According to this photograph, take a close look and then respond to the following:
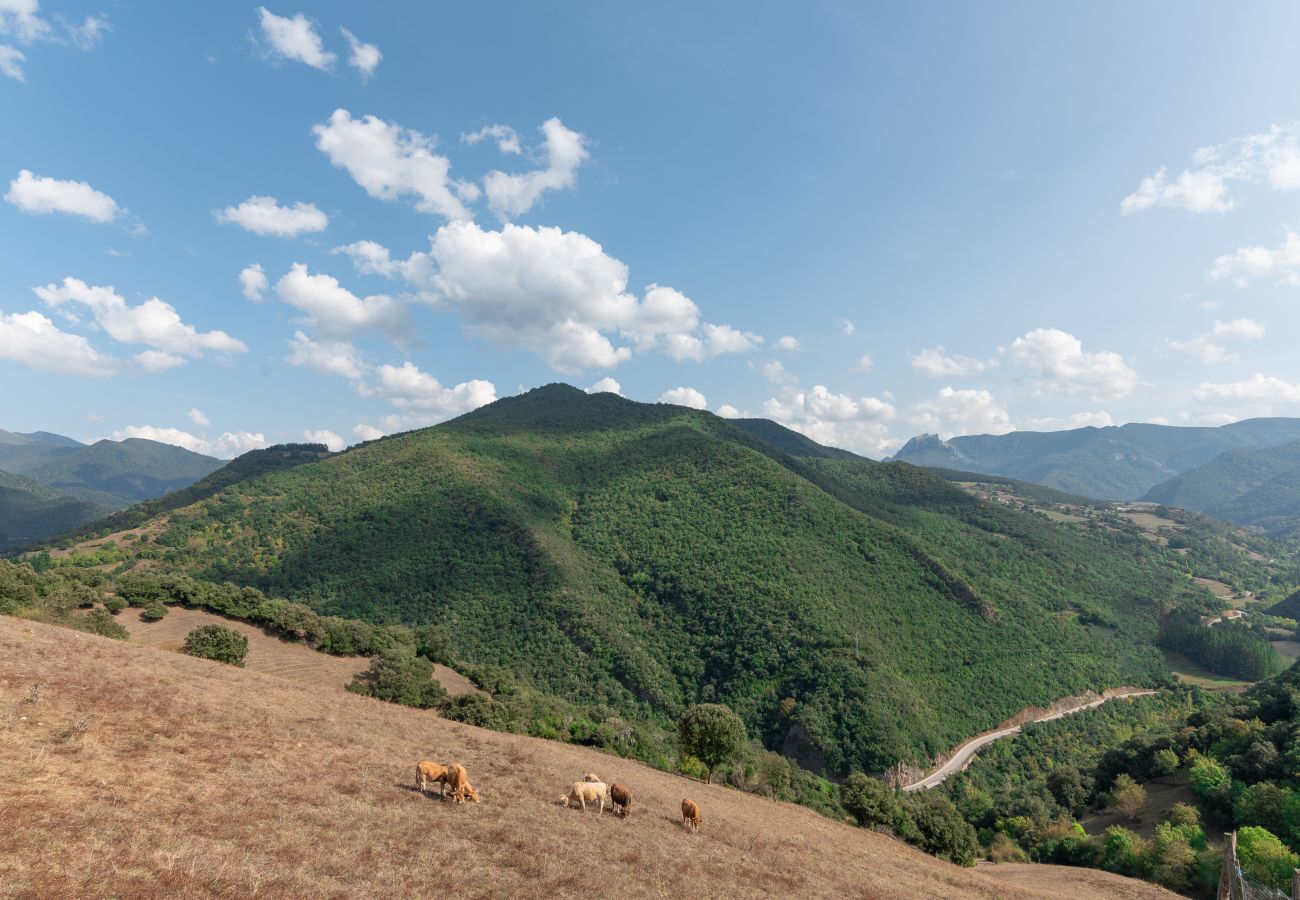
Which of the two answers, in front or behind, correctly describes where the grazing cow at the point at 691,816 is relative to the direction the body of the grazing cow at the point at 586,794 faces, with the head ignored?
behind

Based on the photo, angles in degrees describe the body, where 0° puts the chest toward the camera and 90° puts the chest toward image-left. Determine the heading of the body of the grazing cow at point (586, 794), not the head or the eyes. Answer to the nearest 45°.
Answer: approximately 90°

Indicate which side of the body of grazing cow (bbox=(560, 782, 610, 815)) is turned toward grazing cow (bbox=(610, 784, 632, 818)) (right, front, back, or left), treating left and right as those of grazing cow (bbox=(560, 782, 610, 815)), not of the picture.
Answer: back

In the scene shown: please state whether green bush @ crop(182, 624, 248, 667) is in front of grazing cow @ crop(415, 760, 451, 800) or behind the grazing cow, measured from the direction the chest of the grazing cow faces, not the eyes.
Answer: behind

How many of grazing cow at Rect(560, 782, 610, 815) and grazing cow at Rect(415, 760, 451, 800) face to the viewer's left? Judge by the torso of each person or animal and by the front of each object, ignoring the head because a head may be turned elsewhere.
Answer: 1

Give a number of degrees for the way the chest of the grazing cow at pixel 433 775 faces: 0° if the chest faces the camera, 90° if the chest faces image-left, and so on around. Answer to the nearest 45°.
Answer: approximately 315°

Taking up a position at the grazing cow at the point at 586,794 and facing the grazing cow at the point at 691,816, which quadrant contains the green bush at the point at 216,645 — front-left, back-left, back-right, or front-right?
back-left
